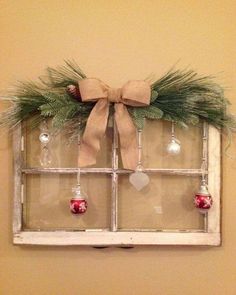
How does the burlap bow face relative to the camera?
toward the camera
